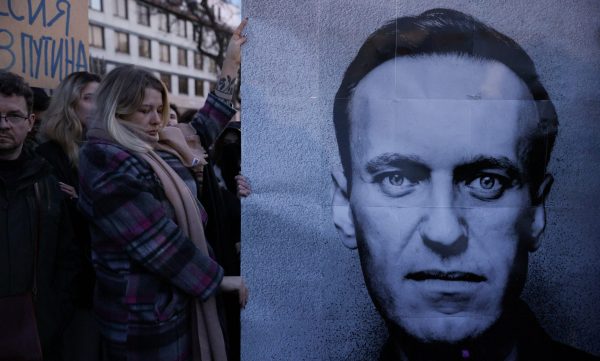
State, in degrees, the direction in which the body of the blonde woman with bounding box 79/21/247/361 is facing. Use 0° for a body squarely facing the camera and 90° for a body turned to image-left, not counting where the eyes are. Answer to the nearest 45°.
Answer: approximately 270°

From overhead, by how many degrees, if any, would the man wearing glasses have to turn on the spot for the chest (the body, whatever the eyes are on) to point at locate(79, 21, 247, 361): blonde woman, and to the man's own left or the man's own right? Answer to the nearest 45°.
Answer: approximately 45° to the man's own left

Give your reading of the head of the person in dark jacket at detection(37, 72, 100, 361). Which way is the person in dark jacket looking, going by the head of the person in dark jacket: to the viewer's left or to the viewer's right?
to the viewer's right

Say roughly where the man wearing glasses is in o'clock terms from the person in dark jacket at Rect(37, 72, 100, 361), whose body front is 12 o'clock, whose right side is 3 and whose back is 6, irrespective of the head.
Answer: The man wearing glasses is roughly at 2 o'clock from the person in dark jacket.

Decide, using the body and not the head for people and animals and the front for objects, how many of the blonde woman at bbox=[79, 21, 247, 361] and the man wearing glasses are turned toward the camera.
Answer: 1

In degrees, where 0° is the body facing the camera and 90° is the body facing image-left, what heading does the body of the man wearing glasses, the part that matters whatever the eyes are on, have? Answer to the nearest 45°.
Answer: approximately 0°

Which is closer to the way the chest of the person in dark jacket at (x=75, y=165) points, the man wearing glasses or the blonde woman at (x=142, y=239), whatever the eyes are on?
the blonde woman

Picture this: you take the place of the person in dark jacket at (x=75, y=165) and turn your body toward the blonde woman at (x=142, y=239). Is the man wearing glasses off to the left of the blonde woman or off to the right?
right
